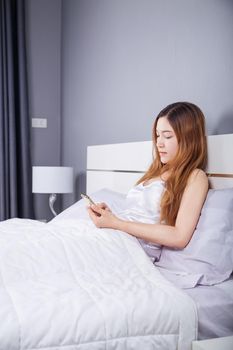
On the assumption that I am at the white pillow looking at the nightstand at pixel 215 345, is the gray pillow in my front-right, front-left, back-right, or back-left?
front-left

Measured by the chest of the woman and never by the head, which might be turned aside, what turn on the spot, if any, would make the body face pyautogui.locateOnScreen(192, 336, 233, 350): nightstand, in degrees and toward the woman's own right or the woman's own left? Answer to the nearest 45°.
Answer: approximately 45° to the woman's own left

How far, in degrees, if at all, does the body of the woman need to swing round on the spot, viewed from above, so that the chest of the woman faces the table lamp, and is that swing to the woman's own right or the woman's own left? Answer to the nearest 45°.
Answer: approximately 90° to the woman's own right

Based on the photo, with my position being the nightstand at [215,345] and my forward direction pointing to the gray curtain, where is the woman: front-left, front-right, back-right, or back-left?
front-right

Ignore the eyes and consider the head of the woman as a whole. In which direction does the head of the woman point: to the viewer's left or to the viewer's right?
to the viewer's left

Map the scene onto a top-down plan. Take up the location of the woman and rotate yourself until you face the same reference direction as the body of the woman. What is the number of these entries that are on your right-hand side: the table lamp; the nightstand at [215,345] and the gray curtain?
2

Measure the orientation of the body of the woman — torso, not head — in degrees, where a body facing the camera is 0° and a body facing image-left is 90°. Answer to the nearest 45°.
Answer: approximately 45°

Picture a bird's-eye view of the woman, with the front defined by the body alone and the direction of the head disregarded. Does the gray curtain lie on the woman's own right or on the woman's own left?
on the woman's own right
